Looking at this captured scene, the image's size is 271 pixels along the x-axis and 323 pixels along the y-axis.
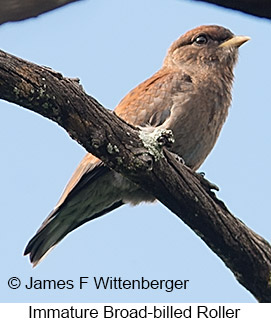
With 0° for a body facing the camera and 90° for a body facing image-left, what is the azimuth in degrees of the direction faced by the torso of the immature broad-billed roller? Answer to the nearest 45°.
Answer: approximately 270°
